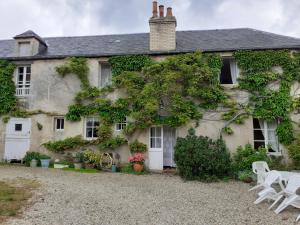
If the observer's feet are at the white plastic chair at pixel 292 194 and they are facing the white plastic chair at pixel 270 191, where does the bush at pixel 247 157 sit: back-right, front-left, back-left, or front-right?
front-right

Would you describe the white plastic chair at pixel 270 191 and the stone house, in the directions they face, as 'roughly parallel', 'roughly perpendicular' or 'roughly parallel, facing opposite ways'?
roughly perpendicular

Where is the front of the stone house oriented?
toward the camera

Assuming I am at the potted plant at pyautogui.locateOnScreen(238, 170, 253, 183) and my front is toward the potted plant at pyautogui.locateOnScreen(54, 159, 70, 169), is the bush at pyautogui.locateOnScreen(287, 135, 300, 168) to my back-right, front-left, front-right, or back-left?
back-right
